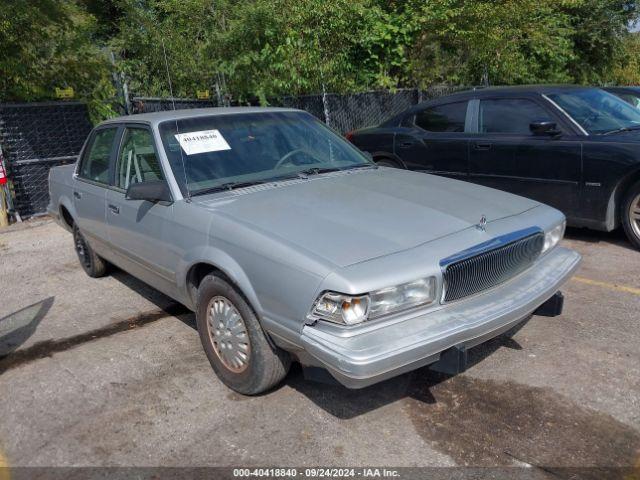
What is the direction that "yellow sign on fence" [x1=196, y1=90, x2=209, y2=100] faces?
toward the camera

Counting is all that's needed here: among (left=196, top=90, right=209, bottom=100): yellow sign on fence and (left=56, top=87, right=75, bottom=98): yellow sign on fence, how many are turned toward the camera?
2

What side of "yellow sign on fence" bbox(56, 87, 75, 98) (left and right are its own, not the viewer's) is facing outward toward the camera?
front

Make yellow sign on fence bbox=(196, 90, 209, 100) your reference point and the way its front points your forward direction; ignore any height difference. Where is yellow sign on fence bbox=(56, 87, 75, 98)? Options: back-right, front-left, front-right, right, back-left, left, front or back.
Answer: front-right

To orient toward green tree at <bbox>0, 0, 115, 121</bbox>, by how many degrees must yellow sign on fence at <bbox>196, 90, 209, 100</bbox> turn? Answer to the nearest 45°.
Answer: approximately 45° to its right

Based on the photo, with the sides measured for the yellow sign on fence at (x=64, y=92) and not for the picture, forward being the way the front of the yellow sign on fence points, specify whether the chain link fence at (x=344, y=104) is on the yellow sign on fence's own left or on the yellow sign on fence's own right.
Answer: on the yellow sign on fence's own left

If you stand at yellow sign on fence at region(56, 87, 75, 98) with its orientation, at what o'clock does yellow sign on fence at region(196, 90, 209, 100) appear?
yellow sign on fence at region(196, 90, 209, 100) is roughly at 8 o'clock from yellow sign on fence at region(56, 87, 75, 98).
